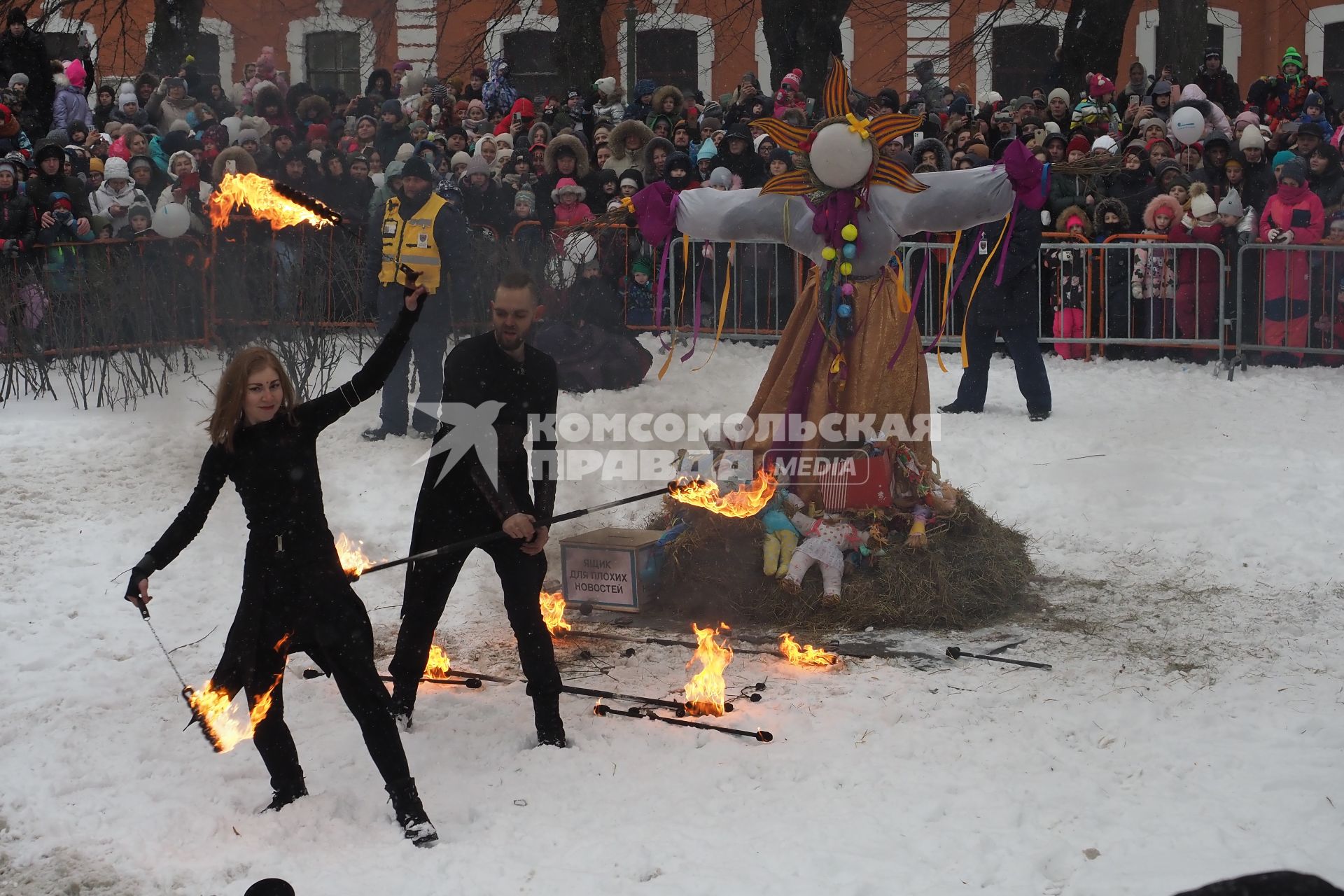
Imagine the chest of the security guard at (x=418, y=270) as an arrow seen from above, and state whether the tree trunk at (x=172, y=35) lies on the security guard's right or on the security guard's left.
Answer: on the security guard's right

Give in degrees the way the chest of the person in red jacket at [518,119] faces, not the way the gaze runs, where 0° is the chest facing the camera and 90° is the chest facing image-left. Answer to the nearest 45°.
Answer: approximately 0°

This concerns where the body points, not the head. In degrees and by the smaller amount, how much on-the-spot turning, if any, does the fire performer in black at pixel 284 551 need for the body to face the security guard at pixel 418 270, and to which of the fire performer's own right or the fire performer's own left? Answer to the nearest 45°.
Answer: approximately 180°

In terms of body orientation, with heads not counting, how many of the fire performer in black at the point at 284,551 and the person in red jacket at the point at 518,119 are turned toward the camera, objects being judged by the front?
2

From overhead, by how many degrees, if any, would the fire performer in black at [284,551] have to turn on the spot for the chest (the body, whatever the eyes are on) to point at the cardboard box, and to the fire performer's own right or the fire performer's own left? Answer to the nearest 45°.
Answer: approximately 135° to the fire performer's own left

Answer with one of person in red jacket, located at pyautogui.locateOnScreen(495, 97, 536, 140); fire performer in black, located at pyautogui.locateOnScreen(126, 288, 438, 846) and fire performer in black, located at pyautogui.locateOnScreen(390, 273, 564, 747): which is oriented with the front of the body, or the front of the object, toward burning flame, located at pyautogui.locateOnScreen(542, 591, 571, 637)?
the person in red jacket

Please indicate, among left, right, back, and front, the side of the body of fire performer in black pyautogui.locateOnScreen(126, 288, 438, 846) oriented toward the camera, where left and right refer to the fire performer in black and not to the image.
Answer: front

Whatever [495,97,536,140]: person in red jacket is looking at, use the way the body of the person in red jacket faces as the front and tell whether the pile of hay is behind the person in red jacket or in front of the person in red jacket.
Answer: in front

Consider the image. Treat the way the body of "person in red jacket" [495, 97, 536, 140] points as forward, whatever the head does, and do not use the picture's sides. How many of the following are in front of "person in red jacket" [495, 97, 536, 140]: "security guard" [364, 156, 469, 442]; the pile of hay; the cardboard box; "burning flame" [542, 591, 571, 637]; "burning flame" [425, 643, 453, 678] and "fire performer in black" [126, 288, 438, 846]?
6

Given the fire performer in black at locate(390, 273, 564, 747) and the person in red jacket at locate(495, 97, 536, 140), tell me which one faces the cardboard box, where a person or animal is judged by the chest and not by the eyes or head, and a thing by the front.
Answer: the person in red jacket

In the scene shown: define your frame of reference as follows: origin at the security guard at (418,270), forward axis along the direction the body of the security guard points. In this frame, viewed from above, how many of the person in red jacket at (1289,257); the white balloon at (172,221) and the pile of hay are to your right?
1

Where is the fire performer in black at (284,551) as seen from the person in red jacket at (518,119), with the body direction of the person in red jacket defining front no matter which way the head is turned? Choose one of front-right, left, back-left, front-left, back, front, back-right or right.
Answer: front

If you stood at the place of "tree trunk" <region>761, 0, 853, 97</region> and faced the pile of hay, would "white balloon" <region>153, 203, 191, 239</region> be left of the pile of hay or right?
right

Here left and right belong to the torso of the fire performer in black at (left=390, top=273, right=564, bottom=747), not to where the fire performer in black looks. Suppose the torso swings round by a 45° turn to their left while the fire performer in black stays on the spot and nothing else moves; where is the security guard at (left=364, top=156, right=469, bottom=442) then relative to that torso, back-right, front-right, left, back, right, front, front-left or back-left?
left

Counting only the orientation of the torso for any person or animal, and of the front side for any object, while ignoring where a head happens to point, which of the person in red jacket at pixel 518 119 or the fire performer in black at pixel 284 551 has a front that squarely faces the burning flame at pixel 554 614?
the person in red jacket

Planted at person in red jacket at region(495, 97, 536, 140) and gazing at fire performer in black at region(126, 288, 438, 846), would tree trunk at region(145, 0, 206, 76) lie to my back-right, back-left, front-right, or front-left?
back-right

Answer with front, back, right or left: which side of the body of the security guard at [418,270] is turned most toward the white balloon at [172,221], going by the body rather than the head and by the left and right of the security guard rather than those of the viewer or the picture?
right

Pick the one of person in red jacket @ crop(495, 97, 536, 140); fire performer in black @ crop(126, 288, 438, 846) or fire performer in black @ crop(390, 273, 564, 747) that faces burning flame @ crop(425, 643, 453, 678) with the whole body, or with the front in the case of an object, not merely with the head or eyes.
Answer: the person in red jacket

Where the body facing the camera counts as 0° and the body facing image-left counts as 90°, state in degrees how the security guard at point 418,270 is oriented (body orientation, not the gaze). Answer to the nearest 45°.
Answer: approximately 45°
